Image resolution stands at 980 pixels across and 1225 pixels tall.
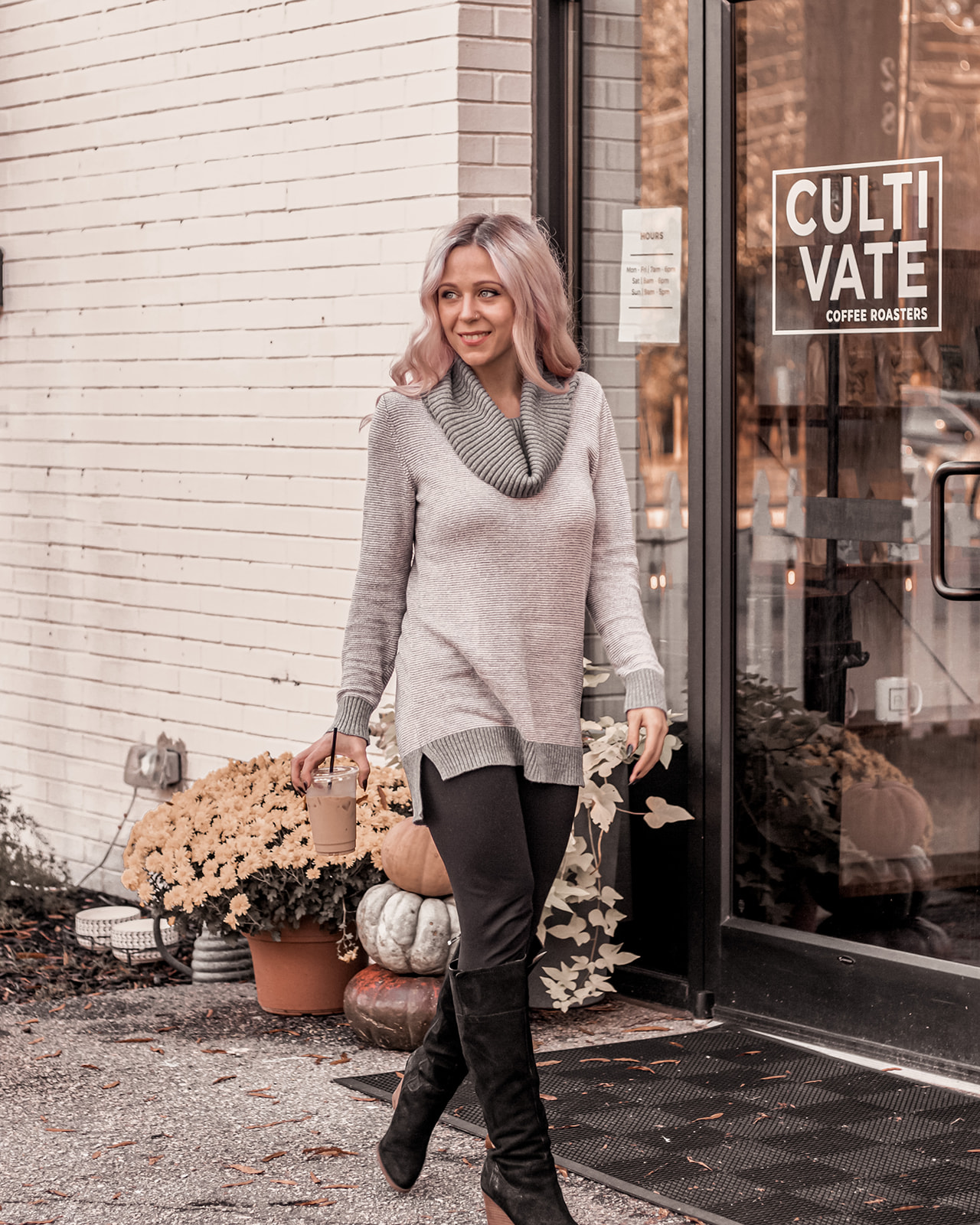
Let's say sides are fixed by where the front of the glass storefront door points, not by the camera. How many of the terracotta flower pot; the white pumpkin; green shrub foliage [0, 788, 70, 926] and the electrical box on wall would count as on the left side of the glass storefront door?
0

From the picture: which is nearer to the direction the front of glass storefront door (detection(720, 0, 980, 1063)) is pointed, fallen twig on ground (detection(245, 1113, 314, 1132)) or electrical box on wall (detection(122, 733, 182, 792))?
the fallen twig on ground

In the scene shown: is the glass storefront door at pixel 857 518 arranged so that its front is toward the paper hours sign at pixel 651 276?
no

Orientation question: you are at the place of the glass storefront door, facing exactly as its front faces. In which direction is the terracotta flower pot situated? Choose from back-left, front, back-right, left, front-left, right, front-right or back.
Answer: front-right

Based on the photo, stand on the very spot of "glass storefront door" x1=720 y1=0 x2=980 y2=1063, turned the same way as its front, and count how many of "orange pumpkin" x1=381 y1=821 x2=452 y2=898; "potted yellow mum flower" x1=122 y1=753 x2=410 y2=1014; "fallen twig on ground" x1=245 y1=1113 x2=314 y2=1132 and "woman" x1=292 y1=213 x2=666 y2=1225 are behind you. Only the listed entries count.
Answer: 0

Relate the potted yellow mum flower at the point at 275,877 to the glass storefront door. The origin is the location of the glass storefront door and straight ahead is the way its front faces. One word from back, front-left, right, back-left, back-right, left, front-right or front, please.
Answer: front-right

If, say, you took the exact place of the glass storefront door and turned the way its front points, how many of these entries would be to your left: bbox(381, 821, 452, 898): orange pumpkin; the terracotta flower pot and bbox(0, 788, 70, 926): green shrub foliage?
0

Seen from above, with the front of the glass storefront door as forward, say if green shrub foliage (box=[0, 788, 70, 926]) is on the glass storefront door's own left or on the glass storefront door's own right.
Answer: on the glass storefront door's own right

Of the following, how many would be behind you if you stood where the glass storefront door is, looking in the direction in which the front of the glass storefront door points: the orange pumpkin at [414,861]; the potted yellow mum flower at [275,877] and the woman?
0

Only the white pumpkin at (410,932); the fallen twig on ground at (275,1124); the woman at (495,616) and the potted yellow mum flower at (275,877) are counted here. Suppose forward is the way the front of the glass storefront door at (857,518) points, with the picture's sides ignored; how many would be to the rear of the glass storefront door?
0

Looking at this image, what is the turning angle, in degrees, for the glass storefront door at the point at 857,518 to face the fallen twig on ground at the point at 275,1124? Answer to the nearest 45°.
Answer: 0° — it already faces it

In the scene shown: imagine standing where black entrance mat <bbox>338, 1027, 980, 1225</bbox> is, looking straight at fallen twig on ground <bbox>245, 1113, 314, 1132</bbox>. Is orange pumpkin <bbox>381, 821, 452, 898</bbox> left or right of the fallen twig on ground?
right

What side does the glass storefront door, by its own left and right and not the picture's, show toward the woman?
front

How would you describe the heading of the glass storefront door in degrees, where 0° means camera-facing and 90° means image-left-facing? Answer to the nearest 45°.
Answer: approximately 45°

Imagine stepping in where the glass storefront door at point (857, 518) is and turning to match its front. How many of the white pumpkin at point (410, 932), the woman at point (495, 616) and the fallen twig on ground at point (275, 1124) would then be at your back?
0

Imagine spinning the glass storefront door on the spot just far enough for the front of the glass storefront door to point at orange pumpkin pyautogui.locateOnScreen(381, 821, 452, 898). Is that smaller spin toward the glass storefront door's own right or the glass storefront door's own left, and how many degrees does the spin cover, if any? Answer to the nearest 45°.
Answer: approximately 45° to the glass storefront door's own right

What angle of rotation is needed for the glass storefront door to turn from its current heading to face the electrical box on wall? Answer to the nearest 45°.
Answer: approximately 90° to its right
